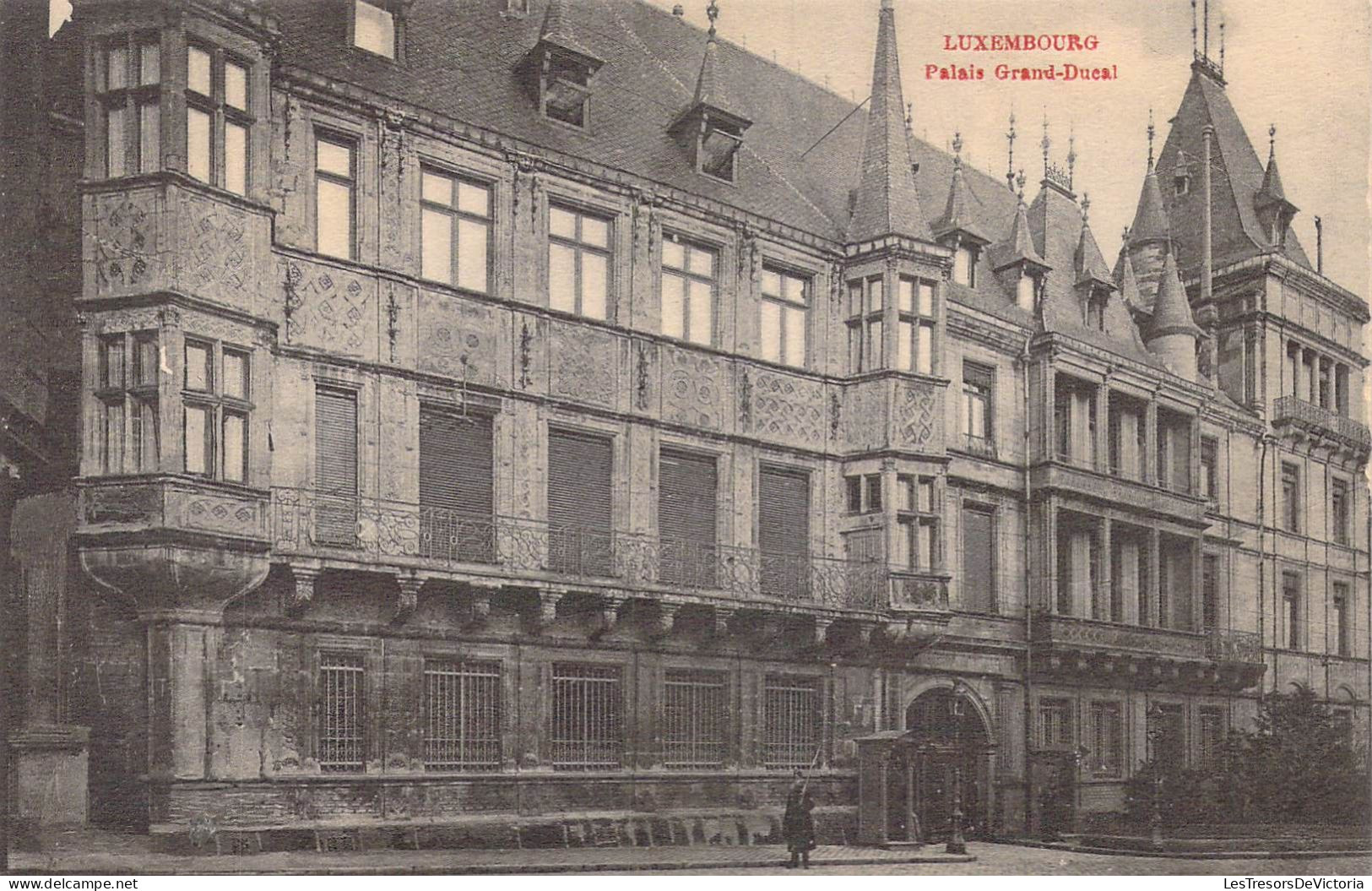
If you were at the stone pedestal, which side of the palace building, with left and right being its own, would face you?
right

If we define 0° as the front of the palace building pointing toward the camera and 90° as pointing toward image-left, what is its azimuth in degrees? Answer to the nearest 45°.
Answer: approximately 315°
